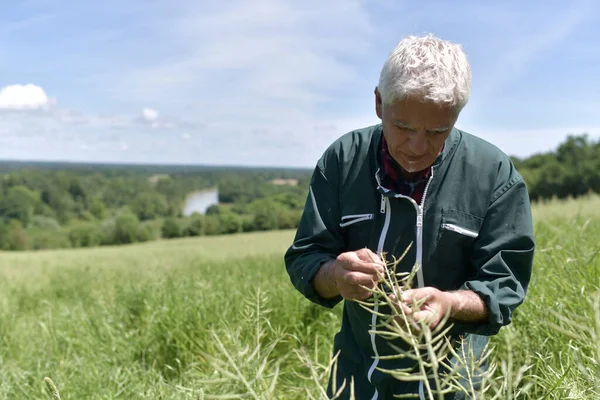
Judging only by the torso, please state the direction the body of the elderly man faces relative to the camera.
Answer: toward the camera
